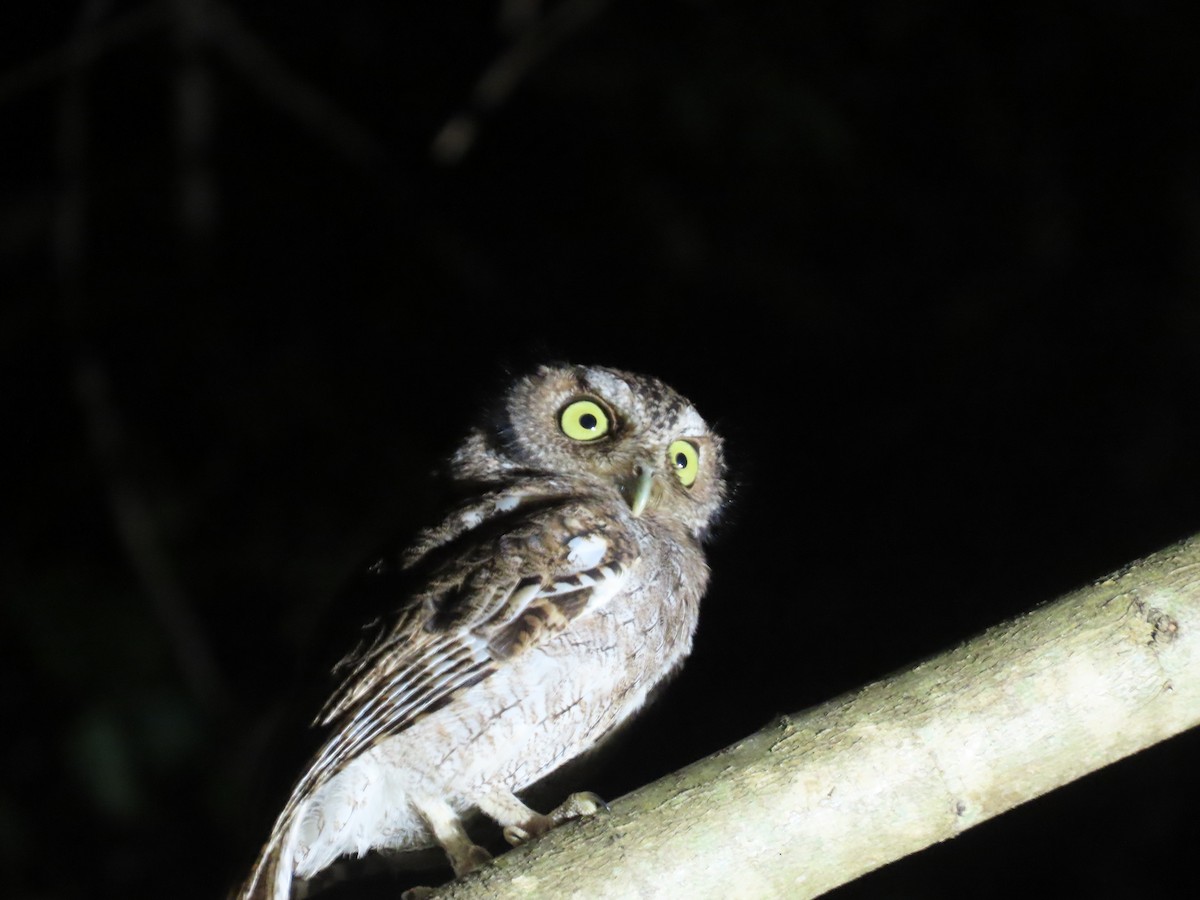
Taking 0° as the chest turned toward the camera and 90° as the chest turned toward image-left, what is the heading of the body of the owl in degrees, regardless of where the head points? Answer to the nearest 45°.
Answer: approximately 270°
